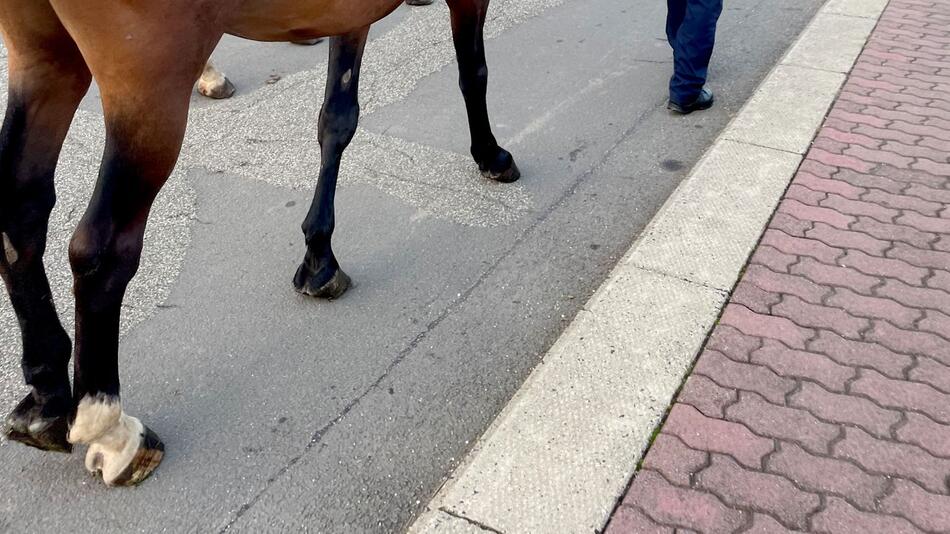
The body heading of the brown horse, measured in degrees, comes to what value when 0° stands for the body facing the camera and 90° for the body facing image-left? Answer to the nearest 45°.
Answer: approximately 225°
